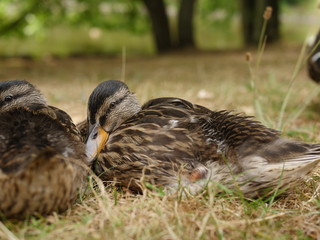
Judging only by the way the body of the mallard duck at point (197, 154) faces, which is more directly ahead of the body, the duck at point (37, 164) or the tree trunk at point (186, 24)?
the duck

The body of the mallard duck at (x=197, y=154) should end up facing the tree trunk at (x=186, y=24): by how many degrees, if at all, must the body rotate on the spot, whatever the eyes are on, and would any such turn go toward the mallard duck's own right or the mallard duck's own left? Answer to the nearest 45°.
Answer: approximately 90° to the mallard duck's own right

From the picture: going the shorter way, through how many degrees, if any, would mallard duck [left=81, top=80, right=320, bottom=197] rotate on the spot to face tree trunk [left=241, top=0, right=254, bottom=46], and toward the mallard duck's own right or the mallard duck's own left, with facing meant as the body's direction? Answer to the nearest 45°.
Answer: approximately 90° to the mallard duck's own right

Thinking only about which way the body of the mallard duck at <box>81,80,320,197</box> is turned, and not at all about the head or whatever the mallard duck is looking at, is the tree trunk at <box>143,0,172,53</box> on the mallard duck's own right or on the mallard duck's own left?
on the mallard duck's own right

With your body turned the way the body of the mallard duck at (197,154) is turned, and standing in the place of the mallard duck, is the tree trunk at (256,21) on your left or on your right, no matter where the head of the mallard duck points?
on your right

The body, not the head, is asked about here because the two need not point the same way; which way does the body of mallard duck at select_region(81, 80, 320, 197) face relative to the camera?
to the viewer's left

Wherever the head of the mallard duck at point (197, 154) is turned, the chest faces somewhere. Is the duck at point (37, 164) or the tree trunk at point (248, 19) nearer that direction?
the duck

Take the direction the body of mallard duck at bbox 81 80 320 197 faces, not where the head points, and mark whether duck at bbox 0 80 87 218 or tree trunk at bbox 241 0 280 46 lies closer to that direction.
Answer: the duck

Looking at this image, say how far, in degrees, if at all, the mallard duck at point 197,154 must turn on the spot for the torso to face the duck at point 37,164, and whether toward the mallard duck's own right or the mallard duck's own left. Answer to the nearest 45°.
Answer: approximately 45° to the mallard duck's own left
